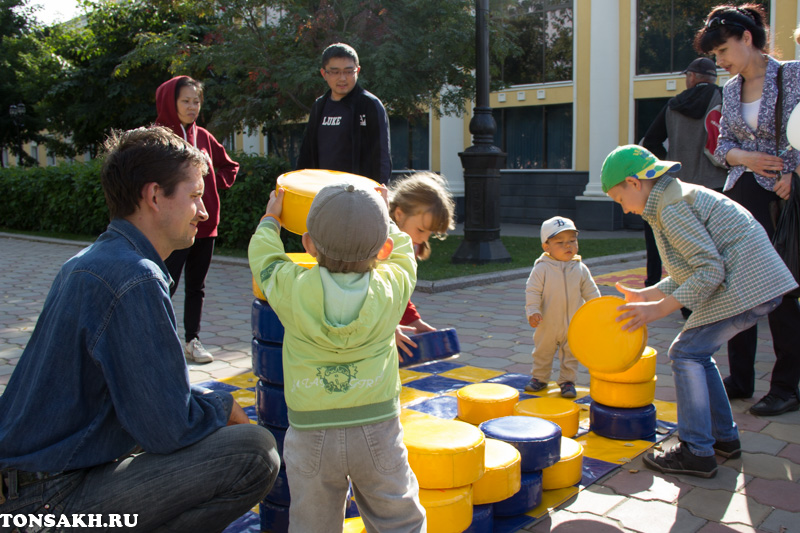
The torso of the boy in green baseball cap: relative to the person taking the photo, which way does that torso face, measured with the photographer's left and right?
facing to the left of the viewer

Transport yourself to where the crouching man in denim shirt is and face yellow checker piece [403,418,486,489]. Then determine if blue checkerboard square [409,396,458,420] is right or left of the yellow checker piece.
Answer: left

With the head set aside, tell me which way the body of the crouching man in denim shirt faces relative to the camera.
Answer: to the viewer's right

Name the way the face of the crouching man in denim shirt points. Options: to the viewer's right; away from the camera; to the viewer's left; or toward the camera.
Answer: to the viewer's right

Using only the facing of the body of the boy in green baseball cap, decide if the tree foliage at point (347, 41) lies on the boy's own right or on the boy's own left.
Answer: on the boy's own right

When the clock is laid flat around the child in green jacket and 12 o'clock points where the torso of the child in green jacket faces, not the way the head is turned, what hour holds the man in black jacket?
The man in black jacket is roughly at 12 o'clock from the child in green jacket.

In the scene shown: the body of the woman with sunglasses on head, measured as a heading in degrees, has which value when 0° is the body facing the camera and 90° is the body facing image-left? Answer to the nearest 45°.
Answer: approximately 45°

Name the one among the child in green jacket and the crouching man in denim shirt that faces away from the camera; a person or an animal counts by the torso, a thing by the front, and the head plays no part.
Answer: the child in green jacket

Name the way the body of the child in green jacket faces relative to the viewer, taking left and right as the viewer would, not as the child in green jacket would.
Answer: facing away from the viewer
